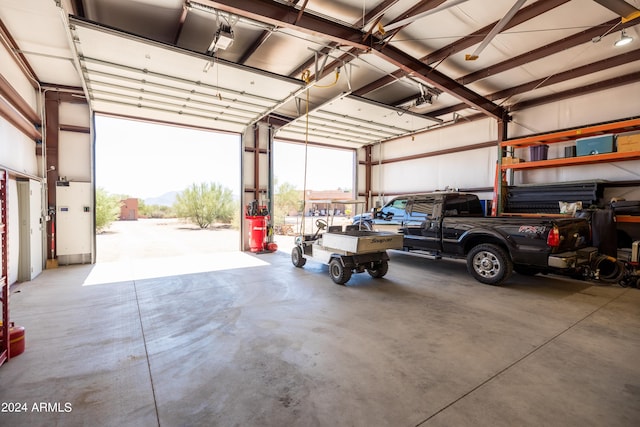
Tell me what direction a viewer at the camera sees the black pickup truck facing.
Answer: facing away from the viewer and to the left of the viewer

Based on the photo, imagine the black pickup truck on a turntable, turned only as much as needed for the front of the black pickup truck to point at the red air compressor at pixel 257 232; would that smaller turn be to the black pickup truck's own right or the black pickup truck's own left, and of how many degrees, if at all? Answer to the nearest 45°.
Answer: approximately 45° to the black pickup truck's own left

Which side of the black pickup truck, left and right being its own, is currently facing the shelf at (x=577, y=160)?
right

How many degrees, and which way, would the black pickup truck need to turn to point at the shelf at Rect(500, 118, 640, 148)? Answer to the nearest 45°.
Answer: approximately 90° to its right

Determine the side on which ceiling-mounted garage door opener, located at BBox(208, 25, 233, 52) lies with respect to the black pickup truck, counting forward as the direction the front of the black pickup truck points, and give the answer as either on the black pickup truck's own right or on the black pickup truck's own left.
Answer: on the black pickup truck's own left
